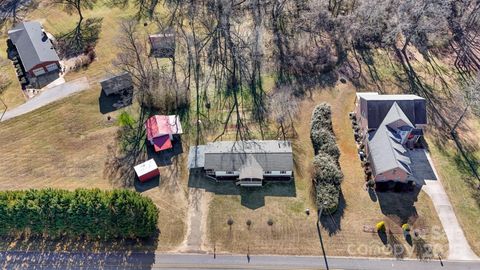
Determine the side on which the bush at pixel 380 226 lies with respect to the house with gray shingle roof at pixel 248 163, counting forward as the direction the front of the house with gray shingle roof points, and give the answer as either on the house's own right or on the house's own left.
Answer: on the house's own left

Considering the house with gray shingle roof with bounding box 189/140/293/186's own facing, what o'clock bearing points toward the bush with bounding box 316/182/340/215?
The bush is roughly at 10 o'clock from the house with gray shingle roof.

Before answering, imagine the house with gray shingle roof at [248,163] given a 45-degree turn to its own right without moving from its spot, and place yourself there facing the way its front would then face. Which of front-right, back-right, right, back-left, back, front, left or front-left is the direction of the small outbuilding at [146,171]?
front-right

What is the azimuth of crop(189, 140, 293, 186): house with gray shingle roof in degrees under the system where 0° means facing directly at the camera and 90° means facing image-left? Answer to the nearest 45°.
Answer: approximately 0°

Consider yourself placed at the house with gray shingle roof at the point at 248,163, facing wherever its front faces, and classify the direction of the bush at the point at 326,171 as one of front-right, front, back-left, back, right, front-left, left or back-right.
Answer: left
